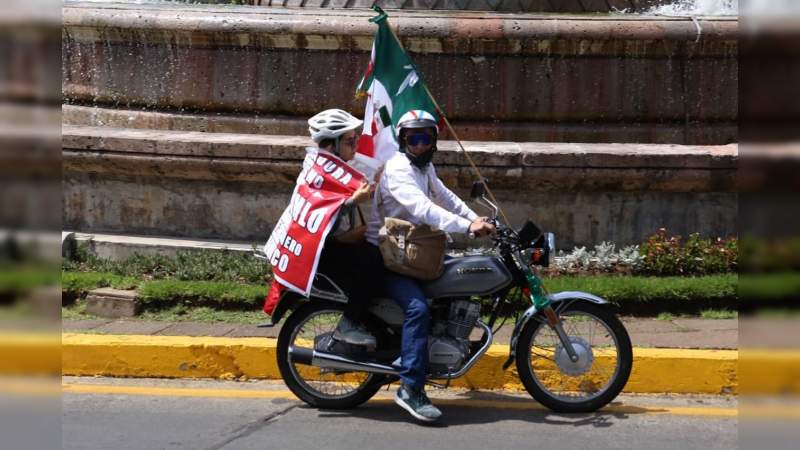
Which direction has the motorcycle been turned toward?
to the viewer's right

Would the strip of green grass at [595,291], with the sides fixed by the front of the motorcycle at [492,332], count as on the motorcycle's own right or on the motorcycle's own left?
on the motorcycle's own left

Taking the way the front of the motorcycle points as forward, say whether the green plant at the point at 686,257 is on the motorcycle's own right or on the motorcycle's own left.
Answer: on the motorcycle's own left

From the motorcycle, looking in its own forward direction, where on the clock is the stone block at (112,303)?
The stone block is roughly at 7 o'clock from the motorcycle.
